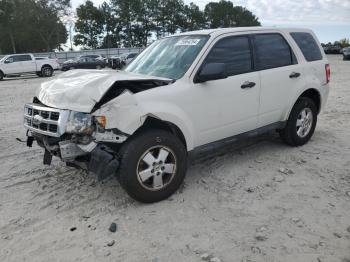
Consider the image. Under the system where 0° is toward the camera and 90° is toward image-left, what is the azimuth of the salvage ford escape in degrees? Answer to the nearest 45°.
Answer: approximately 45°

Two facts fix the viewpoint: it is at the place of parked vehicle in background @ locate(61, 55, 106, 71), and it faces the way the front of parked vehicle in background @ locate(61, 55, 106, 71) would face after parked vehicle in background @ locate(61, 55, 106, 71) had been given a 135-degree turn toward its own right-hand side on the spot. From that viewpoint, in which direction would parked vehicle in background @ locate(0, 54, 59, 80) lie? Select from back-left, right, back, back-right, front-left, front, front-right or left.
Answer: back

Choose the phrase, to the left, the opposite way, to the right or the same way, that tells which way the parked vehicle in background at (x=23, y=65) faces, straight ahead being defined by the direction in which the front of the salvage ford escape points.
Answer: the same way

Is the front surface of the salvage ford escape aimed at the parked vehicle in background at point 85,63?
no

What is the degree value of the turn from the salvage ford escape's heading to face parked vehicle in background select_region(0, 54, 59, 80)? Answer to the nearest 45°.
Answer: approximately 90° to its right

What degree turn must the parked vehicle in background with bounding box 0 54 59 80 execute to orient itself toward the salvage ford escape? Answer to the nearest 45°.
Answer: approximately 90° to its left

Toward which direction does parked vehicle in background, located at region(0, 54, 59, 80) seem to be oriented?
to the viewer's left

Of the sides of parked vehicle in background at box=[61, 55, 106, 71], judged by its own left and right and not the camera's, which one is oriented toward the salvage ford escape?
left

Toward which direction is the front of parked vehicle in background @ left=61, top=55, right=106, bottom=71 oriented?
to the viewer's left
